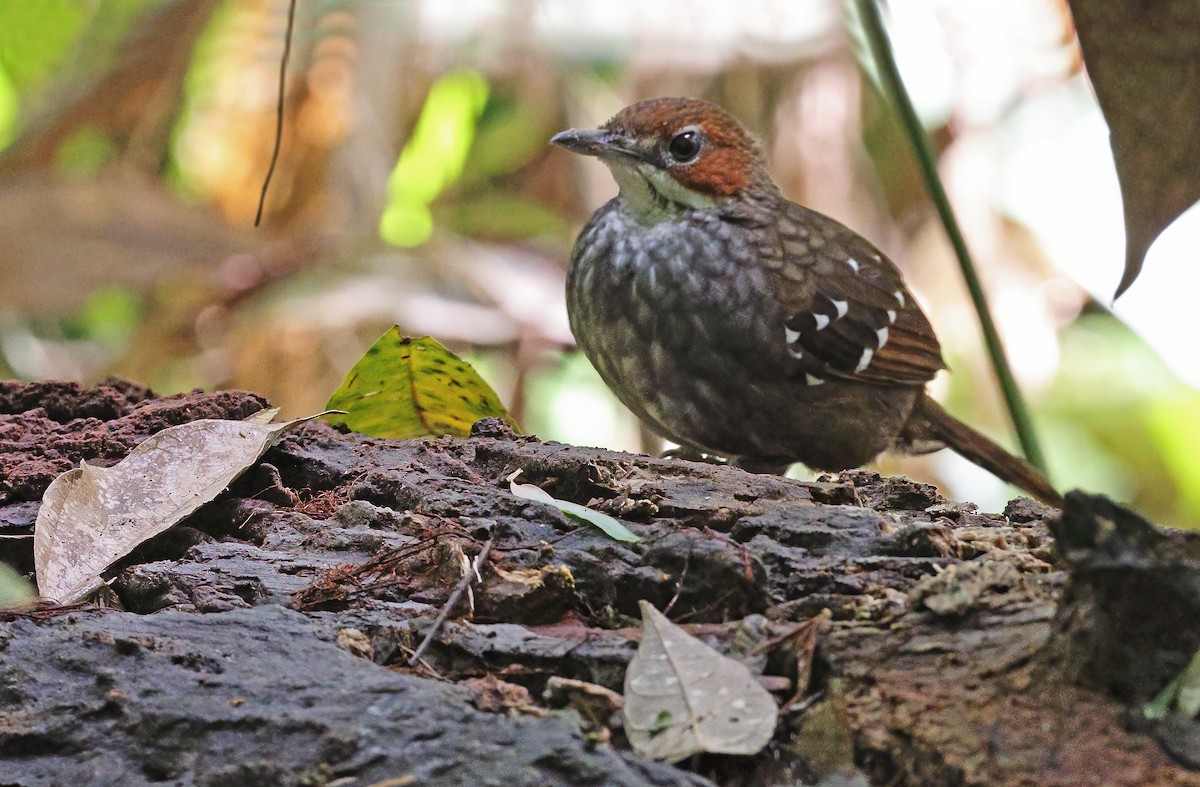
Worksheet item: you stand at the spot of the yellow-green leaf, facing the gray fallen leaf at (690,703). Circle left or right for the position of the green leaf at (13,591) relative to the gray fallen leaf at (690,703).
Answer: right

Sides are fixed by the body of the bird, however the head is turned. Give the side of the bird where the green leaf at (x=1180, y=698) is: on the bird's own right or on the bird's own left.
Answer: on the bird's own left

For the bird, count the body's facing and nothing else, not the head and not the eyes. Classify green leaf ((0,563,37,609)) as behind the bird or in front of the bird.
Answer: in front

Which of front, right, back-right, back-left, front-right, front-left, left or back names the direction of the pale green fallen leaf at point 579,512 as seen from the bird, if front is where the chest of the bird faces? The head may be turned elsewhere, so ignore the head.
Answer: front-left

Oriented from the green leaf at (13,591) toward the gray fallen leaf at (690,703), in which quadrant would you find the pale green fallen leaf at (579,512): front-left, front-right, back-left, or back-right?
front-left

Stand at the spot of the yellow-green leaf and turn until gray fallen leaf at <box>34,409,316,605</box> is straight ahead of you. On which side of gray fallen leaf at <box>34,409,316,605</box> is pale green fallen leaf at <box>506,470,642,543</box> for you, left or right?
left

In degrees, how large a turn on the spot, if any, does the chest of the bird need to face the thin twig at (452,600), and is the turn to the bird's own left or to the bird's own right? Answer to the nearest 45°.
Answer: approximately 45° to the bird's own left

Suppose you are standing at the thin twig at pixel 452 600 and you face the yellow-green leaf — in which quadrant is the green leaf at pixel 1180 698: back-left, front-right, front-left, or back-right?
back-right

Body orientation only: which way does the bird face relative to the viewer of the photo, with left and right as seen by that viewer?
facing the viewer and to the left of the viewer

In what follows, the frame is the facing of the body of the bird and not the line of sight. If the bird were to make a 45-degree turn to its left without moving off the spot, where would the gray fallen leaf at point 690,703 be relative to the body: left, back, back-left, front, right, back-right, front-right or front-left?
front

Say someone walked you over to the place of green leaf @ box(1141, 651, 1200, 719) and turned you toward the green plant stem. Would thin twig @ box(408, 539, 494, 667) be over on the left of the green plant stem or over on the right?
left

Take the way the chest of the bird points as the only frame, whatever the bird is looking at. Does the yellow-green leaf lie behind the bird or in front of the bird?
in front

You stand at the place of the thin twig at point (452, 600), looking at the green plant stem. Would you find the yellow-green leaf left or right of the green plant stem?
left
